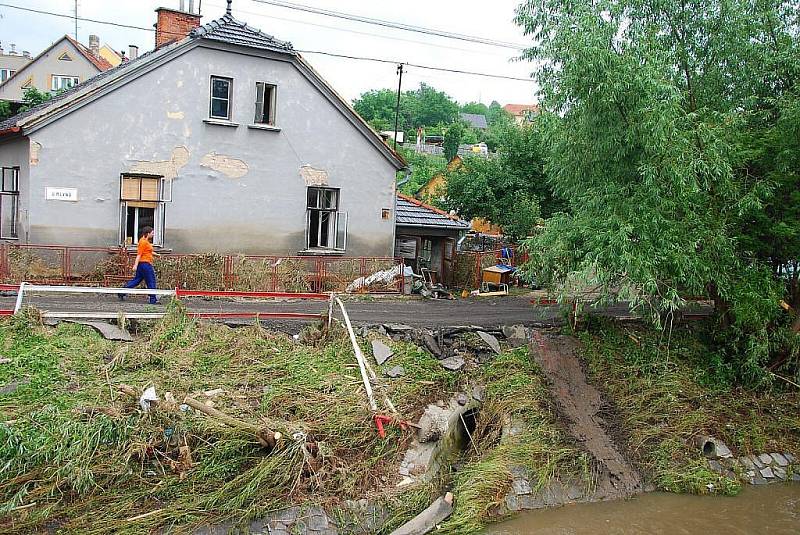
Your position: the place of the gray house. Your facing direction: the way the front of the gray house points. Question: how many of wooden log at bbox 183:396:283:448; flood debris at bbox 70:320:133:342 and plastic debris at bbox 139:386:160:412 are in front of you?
3

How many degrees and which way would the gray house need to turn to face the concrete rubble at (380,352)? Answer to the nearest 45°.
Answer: approximately 45° to its left

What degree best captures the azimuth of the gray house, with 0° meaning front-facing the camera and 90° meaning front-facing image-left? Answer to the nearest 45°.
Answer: approximately 0°

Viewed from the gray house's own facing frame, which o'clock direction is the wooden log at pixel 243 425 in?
The wooden log is roughly at 12 o'clock from the gray house.

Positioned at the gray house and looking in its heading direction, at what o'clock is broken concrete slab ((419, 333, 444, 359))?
The broken concrete slab is roughly at 11 o'clock from the gray house.

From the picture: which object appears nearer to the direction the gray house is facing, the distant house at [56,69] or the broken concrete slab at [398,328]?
the broken concrete slab

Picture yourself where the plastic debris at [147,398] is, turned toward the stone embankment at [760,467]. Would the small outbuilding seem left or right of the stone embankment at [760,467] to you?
left

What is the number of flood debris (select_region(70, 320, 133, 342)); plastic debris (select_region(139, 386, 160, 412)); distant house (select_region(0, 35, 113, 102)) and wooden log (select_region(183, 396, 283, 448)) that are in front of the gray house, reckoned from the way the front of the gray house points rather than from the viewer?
3

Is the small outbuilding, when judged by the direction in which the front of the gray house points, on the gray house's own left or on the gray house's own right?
on the gray house's own left

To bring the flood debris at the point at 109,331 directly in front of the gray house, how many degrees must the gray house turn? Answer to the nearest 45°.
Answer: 0° — it already faces it

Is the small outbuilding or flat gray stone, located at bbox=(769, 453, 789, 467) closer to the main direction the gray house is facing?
the flat gray stone

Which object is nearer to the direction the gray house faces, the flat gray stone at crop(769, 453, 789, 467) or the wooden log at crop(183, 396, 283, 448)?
the wooden log

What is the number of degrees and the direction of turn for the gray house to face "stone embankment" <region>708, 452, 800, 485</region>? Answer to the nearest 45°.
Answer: approximately 45° to its left

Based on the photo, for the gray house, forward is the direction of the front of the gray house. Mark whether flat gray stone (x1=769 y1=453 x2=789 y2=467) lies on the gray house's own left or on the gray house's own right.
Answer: on the gray house's own left

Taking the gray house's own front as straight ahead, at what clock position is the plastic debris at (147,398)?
The plastic debris is roughly at 12 o'clock from the gray house.
